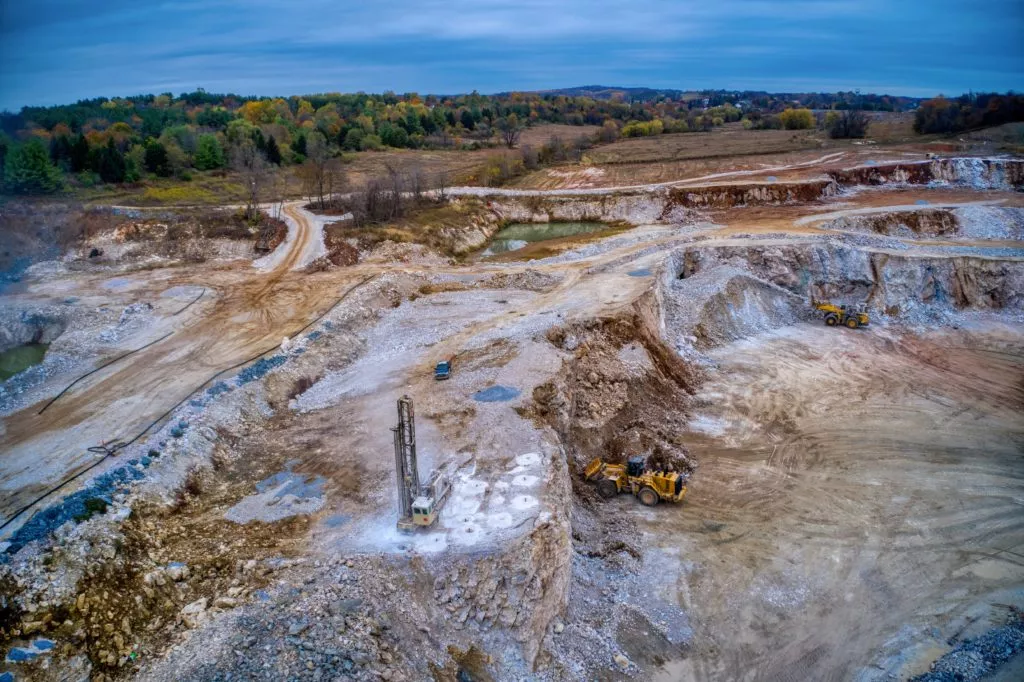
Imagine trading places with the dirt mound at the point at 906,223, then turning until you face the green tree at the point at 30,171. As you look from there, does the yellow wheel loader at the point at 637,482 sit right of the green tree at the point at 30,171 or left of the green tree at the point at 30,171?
left

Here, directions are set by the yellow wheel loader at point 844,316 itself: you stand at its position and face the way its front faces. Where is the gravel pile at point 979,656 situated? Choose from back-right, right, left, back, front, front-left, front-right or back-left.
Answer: left

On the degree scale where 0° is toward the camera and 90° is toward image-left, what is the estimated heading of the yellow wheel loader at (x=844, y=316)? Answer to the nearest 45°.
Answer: approximately 90°

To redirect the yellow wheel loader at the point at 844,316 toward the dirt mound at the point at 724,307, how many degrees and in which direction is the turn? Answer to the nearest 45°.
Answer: approximately 45° to its left

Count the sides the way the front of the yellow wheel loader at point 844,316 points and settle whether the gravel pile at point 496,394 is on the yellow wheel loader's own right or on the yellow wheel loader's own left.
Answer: on the yellow wheel loader's own left

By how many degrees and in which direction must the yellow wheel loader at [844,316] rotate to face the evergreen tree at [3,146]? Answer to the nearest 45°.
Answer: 0° — it already faces it

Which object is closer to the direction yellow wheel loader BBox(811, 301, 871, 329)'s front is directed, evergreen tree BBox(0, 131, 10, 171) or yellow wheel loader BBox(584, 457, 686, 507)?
the evergreen tree

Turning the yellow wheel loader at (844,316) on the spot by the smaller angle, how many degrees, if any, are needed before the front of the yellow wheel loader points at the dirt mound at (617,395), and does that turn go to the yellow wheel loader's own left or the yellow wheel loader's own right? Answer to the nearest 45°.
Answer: approximately 45° to the yellow wheel loader's own left

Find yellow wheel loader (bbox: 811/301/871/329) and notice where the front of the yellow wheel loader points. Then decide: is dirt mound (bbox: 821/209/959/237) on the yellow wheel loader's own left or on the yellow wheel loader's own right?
on the yellow wheel loader's own right

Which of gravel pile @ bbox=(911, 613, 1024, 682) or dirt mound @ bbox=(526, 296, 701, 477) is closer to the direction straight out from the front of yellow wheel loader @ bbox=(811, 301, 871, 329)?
the dirt mound

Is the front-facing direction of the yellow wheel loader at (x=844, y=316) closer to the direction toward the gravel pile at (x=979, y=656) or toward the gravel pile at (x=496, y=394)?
the gravel pile at (x=496, y=394)

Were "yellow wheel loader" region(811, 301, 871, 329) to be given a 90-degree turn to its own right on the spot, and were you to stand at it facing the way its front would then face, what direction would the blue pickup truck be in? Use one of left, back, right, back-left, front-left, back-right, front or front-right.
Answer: back-left

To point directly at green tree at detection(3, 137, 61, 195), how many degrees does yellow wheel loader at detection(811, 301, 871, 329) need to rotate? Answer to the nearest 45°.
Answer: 0° — it already faces it
